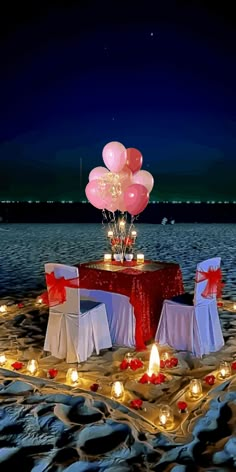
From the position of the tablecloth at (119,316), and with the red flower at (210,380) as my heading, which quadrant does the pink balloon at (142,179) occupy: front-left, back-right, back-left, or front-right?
back-left

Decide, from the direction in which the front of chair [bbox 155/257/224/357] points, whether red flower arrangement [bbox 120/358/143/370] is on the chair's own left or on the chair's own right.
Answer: on the chair's own left

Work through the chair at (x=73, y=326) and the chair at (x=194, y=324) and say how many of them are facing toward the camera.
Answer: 0

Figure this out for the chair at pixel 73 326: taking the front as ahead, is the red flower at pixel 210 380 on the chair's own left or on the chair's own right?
on the chair's own right

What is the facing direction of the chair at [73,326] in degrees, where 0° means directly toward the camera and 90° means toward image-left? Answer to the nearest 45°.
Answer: approximately 225°

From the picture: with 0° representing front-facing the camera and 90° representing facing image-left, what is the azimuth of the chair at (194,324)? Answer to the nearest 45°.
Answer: approximately 135°
